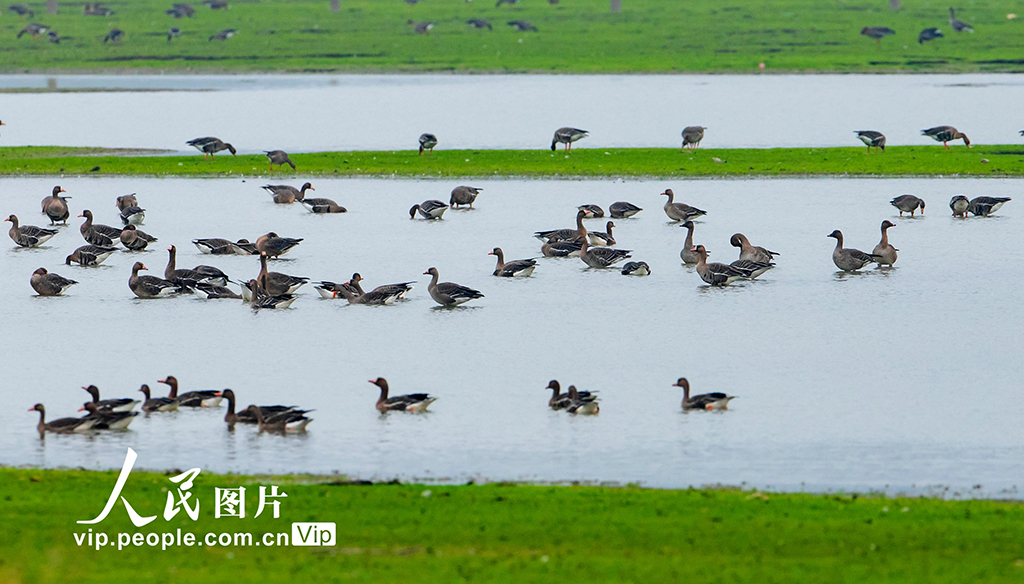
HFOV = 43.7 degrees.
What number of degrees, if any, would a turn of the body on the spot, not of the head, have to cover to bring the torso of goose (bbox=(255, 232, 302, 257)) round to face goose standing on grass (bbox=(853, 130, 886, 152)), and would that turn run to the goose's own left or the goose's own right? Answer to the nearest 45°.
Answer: approximately 135° to the goose's own right

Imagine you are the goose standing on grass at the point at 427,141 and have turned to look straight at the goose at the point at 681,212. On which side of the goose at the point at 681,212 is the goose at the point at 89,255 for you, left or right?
right

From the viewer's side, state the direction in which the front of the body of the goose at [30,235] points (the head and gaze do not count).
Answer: to the viewer's left

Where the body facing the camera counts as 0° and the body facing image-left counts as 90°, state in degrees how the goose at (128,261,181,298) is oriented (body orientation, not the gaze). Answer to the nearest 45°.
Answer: approximately 90°

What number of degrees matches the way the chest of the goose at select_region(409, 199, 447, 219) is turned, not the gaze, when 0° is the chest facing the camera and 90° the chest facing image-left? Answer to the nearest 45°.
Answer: approximately 90°

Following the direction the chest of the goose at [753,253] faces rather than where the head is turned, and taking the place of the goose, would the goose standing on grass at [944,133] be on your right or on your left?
on your right

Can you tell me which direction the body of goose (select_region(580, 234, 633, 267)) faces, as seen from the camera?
to the viewer's left

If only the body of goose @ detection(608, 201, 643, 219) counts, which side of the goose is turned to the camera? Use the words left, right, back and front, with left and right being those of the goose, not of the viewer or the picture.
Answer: left

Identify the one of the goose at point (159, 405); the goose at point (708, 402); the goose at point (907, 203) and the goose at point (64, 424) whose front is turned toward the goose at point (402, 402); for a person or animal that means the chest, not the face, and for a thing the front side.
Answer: the goose at point (708, 402)

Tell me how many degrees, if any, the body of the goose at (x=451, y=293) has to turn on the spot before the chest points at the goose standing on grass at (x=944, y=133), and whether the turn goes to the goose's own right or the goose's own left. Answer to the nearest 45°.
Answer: approximately 135° to the goose's own right

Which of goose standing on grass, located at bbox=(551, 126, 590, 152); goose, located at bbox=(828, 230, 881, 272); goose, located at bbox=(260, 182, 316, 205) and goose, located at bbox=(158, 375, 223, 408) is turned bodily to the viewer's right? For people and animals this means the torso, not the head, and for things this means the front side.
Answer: goose, located at bbox=(260, 182, 316, 205)

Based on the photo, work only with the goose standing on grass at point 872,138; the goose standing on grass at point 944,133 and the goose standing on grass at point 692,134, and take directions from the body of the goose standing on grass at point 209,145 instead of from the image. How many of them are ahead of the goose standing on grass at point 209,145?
3
